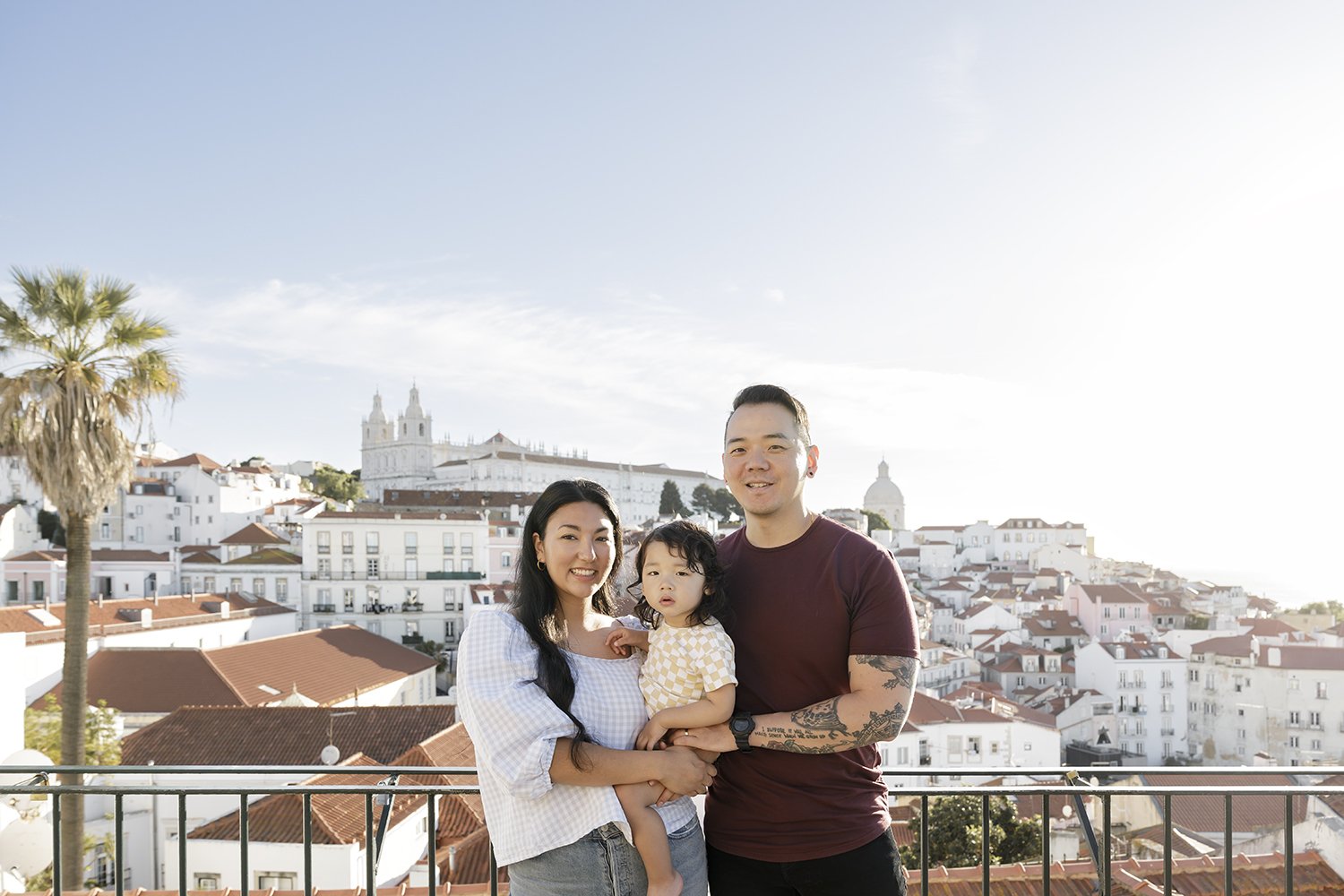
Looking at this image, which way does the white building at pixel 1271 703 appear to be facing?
toward the camera

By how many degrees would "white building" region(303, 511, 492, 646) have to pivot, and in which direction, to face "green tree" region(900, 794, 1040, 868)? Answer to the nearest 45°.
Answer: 0° — it already faces it

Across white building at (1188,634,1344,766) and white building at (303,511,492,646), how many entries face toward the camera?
2

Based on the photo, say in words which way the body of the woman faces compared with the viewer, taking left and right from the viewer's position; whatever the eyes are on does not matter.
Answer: facing the viewer and to the right of the viewer

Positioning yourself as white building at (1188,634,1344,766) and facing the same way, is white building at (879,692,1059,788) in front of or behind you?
in front

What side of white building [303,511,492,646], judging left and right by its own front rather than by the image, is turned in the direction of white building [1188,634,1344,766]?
left

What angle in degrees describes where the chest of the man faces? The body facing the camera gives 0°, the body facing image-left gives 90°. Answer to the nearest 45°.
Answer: approximately 45°

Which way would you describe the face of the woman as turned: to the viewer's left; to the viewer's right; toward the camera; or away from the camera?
toward the camera

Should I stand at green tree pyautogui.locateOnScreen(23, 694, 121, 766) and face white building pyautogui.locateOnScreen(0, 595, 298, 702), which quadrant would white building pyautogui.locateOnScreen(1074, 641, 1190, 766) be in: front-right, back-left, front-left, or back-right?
front-right

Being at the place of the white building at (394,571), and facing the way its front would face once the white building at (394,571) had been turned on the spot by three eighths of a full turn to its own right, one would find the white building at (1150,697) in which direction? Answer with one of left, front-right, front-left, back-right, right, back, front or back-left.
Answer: back-right

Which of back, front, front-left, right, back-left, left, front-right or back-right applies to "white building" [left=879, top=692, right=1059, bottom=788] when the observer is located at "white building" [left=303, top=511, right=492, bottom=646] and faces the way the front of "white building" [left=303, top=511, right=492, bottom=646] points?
front-left
